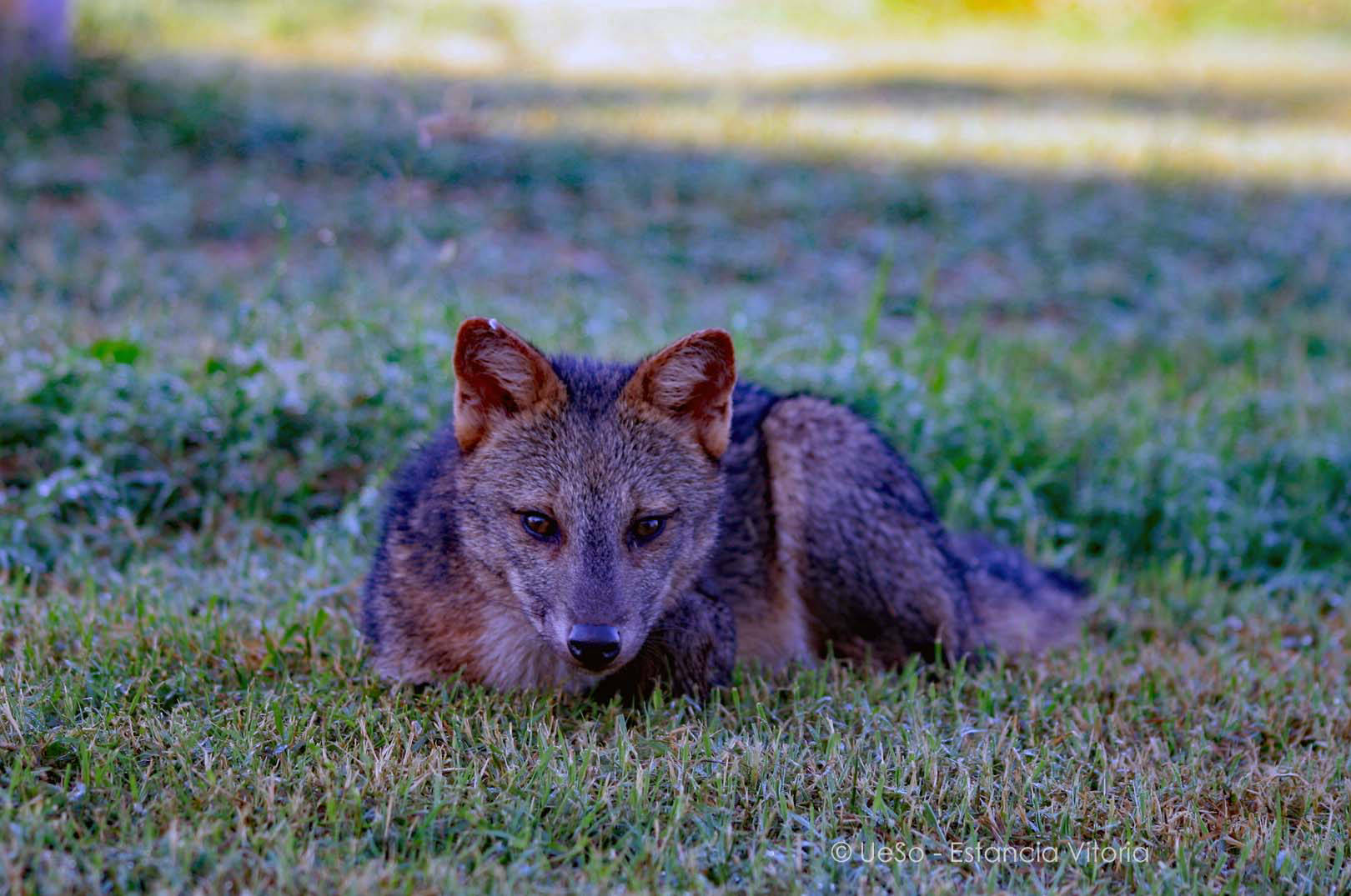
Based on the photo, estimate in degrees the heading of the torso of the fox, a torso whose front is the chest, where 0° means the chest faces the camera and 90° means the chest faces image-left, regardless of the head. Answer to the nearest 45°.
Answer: approximately 45°
